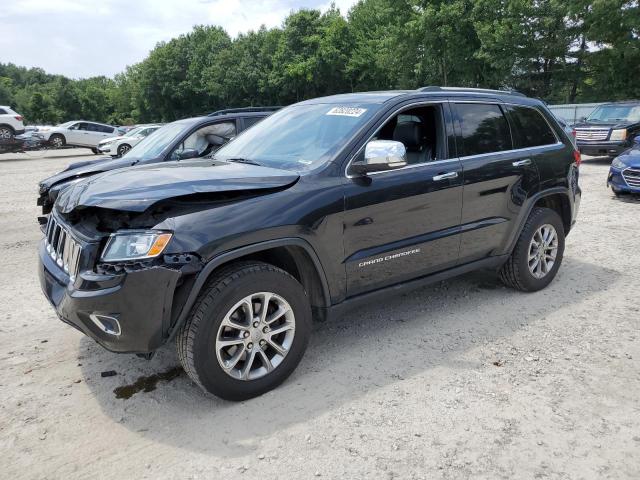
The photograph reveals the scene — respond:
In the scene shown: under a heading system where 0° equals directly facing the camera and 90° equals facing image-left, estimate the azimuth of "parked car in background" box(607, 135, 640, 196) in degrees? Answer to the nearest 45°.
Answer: approximately 45°

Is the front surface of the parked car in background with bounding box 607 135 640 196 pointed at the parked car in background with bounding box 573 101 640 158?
no

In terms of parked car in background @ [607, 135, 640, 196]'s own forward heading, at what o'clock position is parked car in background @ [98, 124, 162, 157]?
parked car in background @ [98, 124, 162, 157] is roughly at 2 o'clock from parked car in background @ [607, 135, 640, 196].

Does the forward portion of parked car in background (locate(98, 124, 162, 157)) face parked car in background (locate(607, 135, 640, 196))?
no

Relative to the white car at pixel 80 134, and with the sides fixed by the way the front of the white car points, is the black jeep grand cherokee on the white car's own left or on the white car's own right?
on the white car's own left

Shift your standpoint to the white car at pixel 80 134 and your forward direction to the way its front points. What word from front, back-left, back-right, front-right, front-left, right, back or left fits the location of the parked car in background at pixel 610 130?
back-left

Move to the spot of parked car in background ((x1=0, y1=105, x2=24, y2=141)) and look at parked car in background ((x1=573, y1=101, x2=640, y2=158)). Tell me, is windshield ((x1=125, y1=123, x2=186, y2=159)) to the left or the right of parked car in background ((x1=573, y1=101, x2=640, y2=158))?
right

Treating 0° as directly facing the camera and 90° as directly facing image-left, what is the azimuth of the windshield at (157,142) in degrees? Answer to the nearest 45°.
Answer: approximately 45°

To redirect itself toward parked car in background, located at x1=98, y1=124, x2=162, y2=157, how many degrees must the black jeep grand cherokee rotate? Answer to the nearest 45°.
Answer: approximately 135° to its right

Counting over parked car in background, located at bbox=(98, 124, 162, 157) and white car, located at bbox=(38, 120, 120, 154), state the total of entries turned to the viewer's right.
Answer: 0

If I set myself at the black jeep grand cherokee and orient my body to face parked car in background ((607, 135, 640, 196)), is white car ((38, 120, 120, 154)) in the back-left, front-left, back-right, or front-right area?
front-left

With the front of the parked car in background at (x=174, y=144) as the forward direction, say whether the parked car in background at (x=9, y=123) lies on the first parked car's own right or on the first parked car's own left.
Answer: on the first parked car's own right

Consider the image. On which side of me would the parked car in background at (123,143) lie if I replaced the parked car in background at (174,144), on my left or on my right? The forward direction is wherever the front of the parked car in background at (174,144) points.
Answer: on my right

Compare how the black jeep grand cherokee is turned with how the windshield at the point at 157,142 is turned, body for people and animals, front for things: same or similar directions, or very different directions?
same or similar directions

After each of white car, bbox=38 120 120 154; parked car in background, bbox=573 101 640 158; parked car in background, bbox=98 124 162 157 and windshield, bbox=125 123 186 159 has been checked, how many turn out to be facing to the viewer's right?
0

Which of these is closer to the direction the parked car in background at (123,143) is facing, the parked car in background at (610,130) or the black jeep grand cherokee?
the black jeep grand cherokee

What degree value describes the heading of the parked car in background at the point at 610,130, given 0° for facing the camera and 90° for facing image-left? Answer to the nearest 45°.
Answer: approximately 45°

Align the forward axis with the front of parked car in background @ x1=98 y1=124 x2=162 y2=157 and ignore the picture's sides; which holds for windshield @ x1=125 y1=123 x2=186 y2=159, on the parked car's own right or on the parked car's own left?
on the parked car's own left

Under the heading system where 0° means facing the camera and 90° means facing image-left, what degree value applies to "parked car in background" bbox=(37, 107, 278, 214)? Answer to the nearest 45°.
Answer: approximately 45°

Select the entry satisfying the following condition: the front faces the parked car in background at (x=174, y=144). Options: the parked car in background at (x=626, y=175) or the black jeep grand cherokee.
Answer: the parked car in background at (x=626, y=175)

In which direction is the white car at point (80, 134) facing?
to the viewer's left
